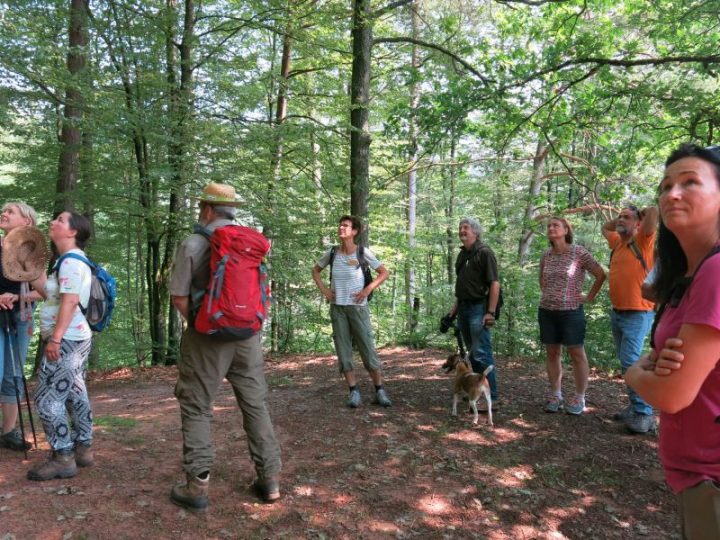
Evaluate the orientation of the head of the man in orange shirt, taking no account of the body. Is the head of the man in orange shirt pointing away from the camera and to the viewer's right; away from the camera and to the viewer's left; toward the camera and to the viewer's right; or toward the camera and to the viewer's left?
toward the camera and to the viewer's left

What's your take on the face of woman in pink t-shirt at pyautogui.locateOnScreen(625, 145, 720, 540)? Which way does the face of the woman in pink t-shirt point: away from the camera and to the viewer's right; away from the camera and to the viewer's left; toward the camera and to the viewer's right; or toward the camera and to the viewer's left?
toward the camera and to the viewer's left

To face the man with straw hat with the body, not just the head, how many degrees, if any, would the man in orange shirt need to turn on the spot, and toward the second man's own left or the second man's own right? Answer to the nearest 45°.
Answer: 0° — they already face them

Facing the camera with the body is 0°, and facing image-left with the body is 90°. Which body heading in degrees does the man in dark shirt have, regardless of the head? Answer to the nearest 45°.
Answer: approximately 45°

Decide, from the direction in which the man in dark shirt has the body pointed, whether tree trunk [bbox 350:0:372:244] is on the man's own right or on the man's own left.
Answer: on the man's own right

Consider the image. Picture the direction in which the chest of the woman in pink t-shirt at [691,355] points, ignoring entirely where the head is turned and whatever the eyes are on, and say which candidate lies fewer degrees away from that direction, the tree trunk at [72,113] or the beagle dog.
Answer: the tree trunk

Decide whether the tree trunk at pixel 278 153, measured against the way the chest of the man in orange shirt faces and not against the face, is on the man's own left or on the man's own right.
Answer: on the man's own right

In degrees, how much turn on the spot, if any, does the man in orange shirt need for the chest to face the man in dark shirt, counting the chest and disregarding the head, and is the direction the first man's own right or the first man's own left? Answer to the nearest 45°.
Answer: approximately 45° to the first man's own right

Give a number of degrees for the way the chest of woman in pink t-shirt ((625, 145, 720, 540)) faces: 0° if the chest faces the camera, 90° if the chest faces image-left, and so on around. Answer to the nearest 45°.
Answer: approximately 45°

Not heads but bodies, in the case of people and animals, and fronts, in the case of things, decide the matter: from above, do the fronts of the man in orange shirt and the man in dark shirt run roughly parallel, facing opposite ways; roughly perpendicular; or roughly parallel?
roughly parallel

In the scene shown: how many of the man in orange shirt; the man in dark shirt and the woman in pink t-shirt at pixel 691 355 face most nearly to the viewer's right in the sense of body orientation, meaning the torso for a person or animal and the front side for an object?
0

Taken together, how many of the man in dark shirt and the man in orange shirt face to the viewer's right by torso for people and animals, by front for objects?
0

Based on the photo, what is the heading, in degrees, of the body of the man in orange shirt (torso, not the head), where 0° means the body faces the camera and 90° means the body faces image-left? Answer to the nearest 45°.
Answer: approximately 45°
